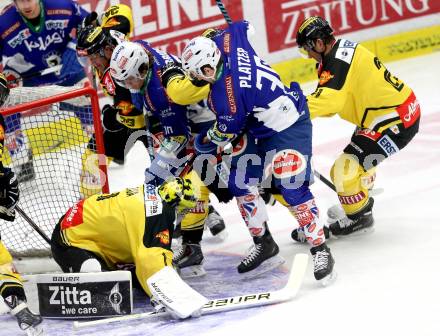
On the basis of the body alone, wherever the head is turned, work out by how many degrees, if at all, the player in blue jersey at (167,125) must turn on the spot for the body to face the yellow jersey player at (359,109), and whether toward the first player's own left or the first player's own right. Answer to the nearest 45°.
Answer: approximately 135° to the first player's own left

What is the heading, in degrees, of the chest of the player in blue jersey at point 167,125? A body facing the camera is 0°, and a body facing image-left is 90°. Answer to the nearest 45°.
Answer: approximately 45°

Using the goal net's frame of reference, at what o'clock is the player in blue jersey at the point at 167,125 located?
The player in blue jersey is roughly at 12 o'clock from the goal net.

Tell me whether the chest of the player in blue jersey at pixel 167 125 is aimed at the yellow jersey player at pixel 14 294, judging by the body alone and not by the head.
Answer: yes

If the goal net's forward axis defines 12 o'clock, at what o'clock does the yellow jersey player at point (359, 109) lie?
The yellow jersey player is roughly at 11 o'clock from the goal net.

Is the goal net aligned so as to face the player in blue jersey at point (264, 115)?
yes

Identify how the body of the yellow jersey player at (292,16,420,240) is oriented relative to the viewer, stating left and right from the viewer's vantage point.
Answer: facing to the left of the viewer

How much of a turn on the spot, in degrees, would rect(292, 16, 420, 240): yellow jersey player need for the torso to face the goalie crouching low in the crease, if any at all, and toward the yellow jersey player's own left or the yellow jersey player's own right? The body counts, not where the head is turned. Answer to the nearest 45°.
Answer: approximately 45° to the yellow jersey player's own left

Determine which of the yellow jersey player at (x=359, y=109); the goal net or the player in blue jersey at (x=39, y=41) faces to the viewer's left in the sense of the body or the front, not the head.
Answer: the yellow jersey player

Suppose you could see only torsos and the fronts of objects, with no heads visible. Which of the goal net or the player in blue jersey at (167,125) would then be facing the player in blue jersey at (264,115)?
the goal net

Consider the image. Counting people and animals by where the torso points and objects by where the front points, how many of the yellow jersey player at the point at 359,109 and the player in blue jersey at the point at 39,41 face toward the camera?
1
